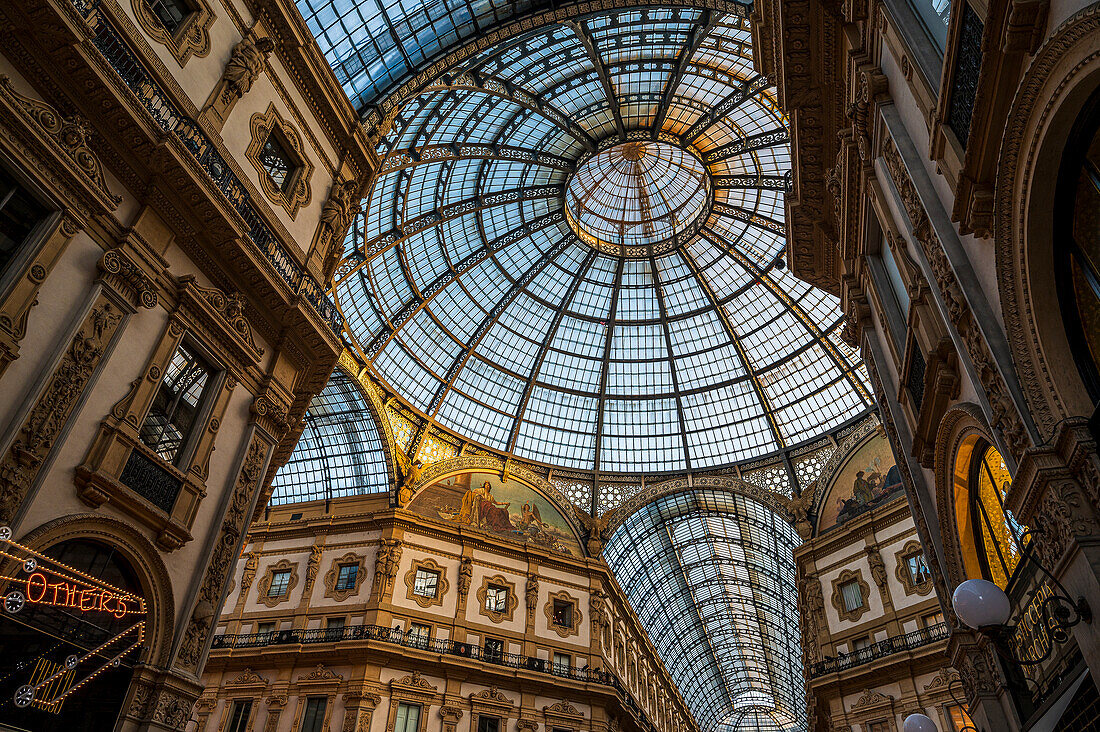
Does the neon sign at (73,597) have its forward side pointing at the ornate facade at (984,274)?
yes

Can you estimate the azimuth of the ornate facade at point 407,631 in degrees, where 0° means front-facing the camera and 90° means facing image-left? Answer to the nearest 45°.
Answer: approximately 0°

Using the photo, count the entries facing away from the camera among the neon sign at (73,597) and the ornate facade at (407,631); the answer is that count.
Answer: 0

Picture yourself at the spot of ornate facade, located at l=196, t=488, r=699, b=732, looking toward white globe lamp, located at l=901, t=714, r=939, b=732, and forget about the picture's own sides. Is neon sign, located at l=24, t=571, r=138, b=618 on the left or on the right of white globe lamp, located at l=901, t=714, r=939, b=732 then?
right

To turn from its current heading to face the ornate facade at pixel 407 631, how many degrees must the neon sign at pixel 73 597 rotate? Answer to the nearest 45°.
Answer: approximately 90° to its left

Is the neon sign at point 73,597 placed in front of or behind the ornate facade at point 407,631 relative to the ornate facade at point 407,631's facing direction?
in front

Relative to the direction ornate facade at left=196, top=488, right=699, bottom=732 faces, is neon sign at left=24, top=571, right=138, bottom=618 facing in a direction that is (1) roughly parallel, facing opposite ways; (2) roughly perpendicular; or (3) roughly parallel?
roughly perpendicular

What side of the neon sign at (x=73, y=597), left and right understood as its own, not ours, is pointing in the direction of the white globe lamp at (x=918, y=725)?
front

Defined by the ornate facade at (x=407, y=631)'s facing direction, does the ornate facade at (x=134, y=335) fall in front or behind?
in front

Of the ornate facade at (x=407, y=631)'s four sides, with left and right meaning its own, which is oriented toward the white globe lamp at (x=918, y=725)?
front

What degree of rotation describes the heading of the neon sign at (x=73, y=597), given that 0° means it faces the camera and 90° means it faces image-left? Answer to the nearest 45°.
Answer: approximately 315°
